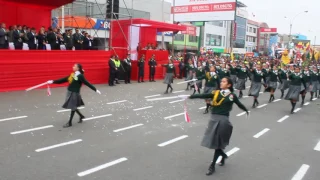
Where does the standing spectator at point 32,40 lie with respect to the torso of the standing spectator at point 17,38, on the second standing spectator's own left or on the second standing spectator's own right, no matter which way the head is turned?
on the second standing spectator's own left

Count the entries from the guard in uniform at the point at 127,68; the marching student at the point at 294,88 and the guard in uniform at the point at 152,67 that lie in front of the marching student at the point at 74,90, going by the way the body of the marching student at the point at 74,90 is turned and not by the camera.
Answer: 0

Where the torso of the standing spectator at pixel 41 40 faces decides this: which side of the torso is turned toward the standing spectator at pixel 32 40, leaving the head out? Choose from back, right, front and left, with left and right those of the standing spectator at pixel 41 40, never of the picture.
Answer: right

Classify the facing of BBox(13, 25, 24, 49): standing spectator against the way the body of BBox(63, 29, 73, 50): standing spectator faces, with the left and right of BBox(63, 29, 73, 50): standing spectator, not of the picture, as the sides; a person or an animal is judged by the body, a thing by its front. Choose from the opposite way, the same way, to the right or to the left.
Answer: the same way

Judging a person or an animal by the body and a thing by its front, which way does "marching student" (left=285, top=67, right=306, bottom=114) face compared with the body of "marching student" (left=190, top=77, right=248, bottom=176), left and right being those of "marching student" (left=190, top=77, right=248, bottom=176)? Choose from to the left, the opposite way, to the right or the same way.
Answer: the same way

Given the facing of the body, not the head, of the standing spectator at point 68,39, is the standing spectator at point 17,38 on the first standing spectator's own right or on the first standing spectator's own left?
on the first standing spectator's own right

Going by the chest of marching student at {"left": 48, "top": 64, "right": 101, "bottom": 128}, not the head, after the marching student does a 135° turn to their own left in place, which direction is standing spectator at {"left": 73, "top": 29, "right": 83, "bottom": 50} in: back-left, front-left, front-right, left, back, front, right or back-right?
left

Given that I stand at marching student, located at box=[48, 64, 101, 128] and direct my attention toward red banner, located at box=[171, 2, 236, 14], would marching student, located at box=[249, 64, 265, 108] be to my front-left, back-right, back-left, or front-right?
front-right

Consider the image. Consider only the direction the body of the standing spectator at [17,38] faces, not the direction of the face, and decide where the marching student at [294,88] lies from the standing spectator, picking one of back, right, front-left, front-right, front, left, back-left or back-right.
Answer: front

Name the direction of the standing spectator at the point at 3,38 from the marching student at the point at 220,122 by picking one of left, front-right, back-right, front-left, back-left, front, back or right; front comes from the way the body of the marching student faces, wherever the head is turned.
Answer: right

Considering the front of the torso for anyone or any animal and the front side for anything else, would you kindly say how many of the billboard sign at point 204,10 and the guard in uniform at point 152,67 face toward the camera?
2

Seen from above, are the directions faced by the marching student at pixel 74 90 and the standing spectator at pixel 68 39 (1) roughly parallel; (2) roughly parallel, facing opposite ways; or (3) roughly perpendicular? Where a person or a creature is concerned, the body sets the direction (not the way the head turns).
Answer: roughly perpendicular

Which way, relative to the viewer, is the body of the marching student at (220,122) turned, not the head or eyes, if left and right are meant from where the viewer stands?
facing the viewer and to the left of the viewer

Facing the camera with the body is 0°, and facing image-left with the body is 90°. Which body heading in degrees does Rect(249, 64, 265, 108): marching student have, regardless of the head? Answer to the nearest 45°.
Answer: approximately 45°

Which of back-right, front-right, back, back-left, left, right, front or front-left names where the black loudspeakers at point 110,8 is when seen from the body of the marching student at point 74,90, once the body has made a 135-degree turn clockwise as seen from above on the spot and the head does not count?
front

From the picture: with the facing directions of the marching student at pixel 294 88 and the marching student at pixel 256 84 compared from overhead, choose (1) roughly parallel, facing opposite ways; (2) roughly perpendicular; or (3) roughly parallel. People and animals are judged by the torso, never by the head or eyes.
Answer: roughly parallel

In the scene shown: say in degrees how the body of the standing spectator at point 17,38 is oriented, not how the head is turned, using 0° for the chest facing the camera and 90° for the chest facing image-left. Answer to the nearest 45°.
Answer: approximately 315°

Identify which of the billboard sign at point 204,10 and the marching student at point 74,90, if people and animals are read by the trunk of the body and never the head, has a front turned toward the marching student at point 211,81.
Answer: the billboard sign

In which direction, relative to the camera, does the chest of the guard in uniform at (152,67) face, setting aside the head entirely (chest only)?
toward the camera

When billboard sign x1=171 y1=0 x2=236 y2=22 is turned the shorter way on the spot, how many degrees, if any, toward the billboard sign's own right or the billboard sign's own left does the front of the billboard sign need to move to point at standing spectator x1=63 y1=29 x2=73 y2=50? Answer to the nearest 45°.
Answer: approximately 45° to the billboard sign's own right
